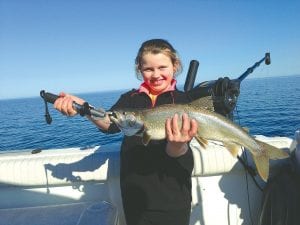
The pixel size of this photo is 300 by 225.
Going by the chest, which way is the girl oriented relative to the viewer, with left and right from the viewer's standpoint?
facing the viewer

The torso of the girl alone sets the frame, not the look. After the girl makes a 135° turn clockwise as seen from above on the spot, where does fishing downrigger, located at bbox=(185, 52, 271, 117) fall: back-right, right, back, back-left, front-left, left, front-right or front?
right

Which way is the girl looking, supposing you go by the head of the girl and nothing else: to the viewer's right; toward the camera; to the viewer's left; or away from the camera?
toward the camera
